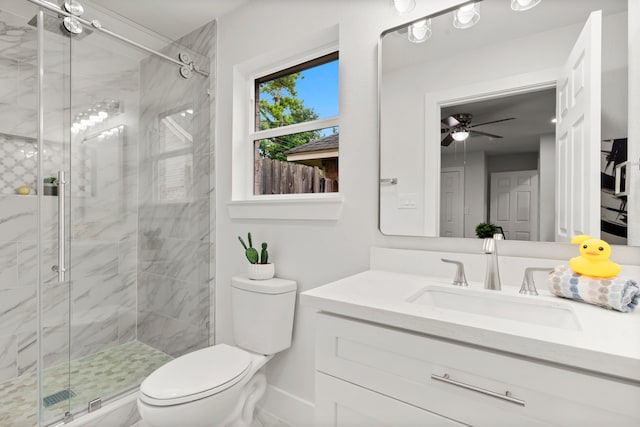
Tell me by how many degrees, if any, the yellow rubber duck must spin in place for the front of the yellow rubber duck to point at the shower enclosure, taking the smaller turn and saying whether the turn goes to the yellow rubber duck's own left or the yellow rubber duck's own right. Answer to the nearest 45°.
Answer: approximately 90° to the yellow rubber duck's own right

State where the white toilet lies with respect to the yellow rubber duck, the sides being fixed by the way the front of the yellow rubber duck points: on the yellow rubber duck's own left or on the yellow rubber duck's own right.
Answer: on the yellow rubber duck's own right

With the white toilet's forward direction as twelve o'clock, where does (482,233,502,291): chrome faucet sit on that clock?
The chrome faucet is roughly at 9 o'clock from the white toilet.

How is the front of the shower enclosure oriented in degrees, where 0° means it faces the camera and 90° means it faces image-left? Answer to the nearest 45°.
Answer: approximately 315°

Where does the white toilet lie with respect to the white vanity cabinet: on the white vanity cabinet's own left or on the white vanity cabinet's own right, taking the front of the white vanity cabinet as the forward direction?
on the white vanity cabinet's own right

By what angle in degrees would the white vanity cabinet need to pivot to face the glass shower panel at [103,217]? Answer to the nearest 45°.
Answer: approximately 45° to its right

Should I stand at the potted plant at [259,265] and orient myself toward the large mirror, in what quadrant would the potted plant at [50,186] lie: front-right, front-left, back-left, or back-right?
back-right
